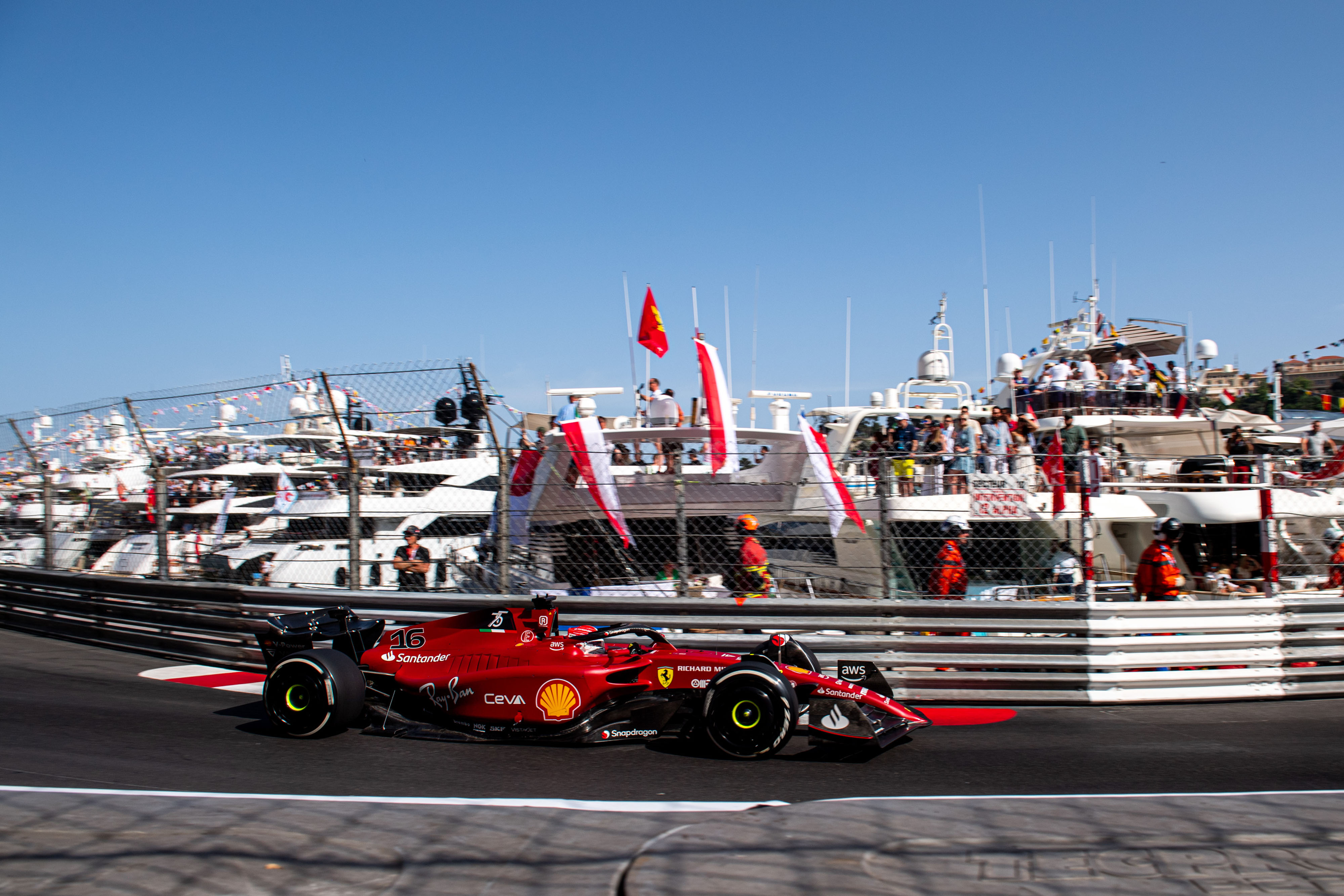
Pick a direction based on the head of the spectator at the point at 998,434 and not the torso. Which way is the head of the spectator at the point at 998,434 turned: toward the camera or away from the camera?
toward the camera

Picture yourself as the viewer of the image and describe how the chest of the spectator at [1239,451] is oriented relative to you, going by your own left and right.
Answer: facing the viewer

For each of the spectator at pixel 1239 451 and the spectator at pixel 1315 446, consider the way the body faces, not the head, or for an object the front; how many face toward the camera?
2

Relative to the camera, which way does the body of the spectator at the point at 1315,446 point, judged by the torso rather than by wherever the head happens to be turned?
toward the camera

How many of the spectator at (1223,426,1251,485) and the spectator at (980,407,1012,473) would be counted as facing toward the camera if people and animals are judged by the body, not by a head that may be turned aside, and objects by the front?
2

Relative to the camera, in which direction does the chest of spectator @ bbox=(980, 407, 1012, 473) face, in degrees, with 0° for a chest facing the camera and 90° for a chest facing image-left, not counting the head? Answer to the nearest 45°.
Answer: approximately 0°

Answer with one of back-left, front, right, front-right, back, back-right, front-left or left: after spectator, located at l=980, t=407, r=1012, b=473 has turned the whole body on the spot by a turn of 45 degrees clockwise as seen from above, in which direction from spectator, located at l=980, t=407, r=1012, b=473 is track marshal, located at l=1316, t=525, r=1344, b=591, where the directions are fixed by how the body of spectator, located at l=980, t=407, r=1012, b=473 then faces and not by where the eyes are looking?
left

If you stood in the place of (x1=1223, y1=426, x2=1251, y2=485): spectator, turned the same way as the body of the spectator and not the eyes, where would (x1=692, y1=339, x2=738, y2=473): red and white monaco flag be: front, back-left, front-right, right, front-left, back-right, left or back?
front-right

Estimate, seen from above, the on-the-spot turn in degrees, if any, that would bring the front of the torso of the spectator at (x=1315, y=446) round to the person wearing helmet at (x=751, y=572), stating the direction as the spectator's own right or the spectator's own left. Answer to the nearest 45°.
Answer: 0° — they already face them

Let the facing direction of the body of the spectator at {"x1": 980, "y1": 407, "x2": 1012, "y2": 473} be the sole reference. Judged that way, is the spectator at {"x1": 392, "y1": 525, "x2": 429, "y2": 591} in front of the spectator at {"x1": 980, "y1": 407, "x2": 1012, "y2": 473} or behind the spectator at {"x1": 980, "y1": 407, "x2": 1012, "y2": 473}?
in front

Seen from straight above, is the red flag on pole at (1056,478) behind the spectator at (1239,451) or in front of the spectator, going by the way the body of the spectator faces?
in front

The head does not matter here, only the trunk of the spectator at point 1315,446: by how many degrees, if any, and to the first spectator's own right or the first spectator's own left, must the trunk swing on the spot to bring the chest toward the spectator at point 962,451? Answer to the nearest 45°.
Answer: approximately 45° to the first spectator's own right
